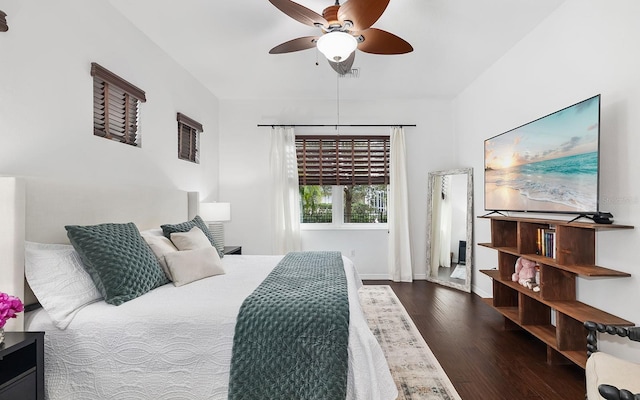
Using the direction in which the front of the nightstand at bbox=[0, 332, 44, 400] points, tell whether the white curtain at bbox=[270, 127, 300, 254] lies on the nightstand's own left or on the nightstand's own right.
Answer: on the nightstand's own left

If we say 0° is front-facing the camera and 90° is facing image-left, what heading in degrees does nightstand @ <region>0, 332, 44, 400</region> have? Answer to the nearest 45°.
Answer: approximately 315°

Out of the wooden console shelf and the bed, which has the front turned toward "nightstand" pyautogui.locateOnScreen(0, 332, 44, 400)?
the wooden console shelf

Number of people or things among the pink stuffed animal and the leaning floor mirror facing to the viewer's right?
0

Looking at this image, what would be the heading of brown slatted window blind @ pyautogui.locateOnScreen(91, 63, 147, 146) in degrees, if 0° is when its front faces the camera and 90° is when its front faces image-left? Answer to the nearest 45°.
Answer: approximately 315°

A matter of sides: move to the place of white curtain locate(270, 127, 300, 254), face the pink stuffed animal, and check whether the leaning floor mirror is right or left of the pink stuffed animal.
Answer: left

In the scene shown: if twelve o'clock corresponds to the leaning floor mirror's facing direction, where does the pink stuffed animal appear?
The pink stuffed animal is roughly at 10 o'clock from the leaning floor mirror.
